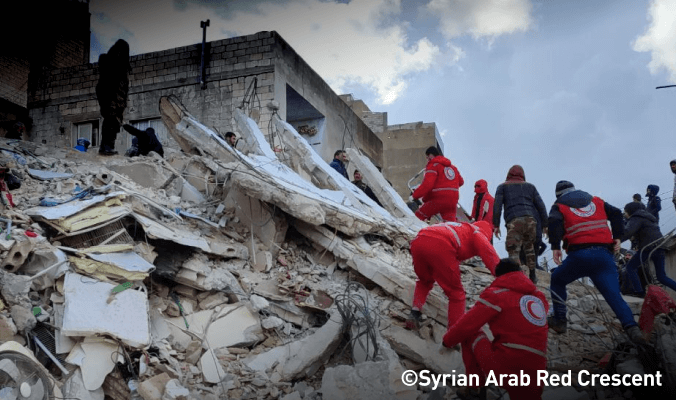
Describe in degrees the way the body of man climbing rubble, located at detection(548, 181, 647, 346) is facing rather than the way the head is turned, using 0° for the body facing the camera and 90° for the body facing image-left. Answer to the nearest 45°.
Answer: approximately 135°

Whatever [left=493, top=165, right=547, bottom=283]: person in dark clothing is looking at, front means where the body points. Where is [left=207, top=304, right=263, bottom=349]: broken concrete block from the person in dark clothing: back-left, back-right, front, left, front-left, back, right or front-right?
back-left

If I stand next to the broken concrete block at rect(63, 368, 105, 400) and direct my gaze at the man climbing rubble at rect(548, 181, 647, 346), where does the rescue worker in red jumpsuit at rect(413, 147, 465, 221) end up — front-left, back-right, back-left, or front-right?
front-left

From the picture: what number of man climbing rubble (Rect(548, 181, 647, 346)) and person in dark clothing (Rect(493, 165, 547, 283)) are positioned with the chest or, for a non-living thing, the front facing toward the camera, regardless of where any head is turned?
0

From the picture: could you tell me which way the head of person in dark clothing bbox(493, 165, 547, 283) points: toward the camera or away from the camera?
away from the camera

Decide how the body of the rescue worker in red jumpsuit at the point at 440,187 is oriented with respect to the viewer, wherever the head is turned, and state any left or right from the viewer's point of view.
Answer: facing away from the viewer and to the left of the viewer

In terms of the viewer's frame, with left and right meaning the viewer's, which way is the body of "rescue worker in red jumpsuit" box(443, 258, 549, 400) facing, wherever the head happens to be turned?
facing away from the viewer and to the left of the viewer

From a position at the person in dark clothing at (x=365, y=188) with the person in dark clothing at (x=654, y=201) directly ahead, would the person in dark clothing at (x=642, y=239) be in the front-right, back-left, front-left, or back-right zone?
front-right

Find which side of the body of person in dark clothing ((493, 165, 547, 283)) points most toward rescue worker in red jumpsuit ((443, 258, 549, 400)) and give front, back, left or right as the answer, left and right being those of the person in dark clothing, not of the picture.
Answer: back

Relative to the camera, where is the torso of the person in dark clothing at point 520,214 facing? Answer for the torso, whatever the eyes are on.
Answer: away from the camera

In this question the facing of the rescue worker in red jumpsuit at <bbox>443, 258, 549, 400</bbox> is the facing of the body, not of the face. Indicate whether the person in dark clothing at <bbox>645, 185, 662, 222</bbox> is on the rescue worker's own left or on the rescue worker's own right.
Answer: on the rescue worker's own right
